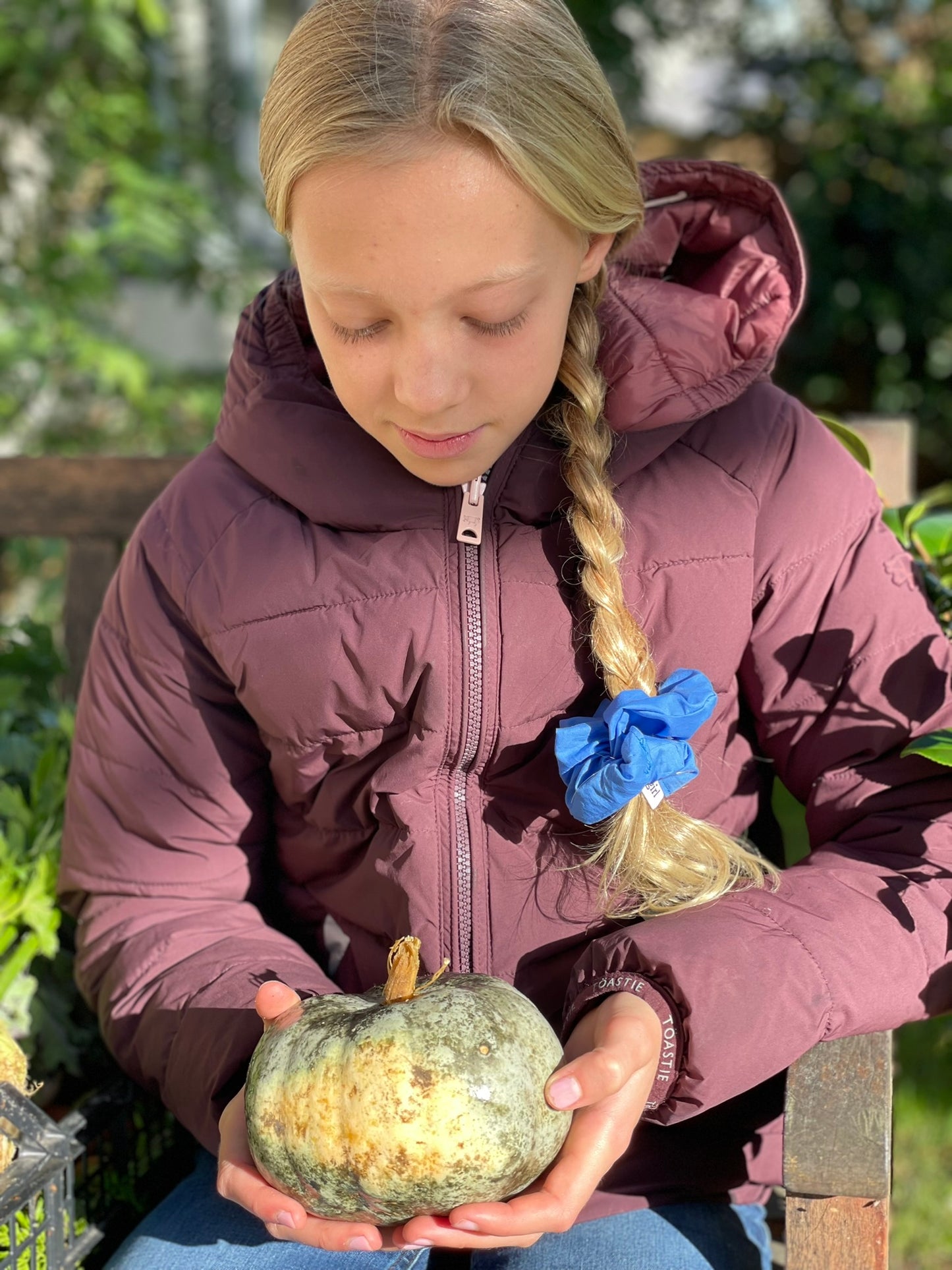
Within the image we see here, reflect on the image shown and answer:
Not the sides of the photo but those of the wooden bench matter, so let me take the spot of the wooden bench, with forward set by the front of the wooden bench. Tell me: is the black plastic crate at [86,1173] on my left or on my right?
on my right

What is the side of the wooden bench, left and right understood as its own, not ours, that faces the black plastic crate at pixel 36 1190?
right

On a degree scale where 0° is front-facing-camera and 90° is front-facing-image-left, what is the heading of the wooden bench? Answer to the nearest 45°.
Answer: approximately 0°

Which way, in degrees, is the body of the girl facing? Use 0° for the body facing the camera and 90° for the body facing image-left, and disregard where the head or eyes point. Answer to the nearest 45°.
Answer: approximately 0°
